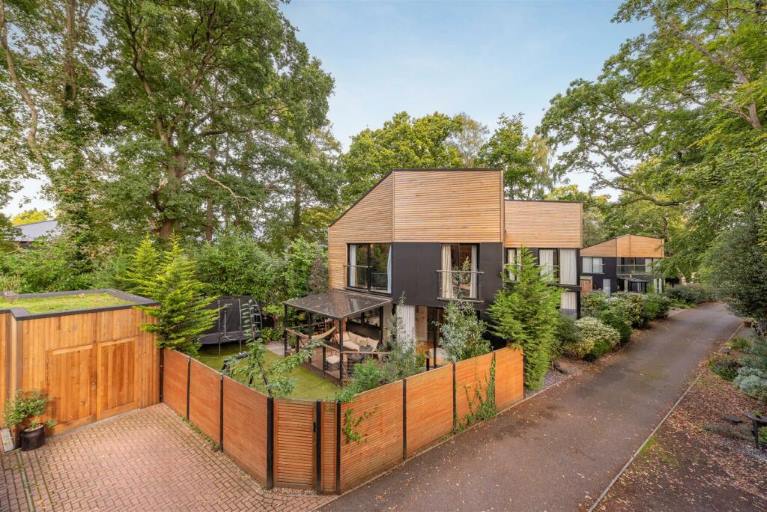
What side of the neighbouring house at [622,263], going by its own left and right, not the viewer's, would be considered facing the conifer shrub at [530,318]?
front

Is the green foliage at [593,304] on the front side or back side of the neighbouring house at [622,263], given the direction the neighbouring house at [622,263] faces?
on the front side

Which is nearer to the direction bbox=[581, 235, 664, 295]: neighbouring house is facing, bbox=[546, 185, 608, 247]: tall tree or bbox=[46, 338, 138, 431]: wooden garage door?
the wooden garage door

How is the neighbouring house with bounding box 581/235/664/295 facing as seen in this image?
toward the camera

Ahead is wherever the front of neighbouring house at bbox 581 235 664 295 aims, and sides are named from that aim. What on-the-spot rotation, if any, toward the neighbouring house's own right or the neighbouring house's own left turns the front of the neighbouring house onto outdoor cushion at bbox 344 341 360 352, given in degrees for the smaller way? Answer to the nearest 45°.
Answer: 0° — it already faces it

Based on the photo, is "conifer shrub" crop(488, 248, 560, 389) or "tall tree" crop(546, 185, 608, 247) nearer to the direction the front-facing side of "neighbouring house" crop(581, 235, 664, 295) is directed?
the conifer shrub

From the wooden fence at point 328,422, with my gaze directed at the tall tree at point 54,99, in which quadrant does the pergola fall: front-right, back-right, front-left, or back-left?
front-right

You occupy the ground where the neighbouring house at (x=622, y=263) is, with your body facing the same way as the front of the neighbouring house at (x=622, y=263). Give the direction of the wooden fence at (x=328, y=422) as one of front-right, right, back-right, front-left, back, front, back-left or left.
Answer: front

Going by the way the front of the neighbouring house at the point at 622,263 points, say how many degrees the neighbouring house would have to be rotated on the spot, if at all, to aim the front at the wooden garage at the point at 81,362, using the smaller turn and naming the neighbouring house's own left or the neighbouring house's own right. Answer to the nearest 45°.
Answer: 0° — it already faces it

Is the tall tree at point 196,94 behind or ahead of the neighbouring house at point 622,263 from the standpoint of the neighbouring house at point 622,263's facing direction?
ahead

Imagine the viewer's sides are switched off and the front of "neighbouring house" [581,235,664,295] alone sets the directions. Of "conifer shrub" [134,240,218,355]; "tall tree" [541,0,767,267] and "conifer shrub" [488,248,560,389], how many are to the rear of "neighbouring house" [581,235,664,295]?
0

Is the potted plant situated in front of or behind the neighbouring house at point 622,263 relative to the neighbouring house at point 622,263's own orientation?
in front
